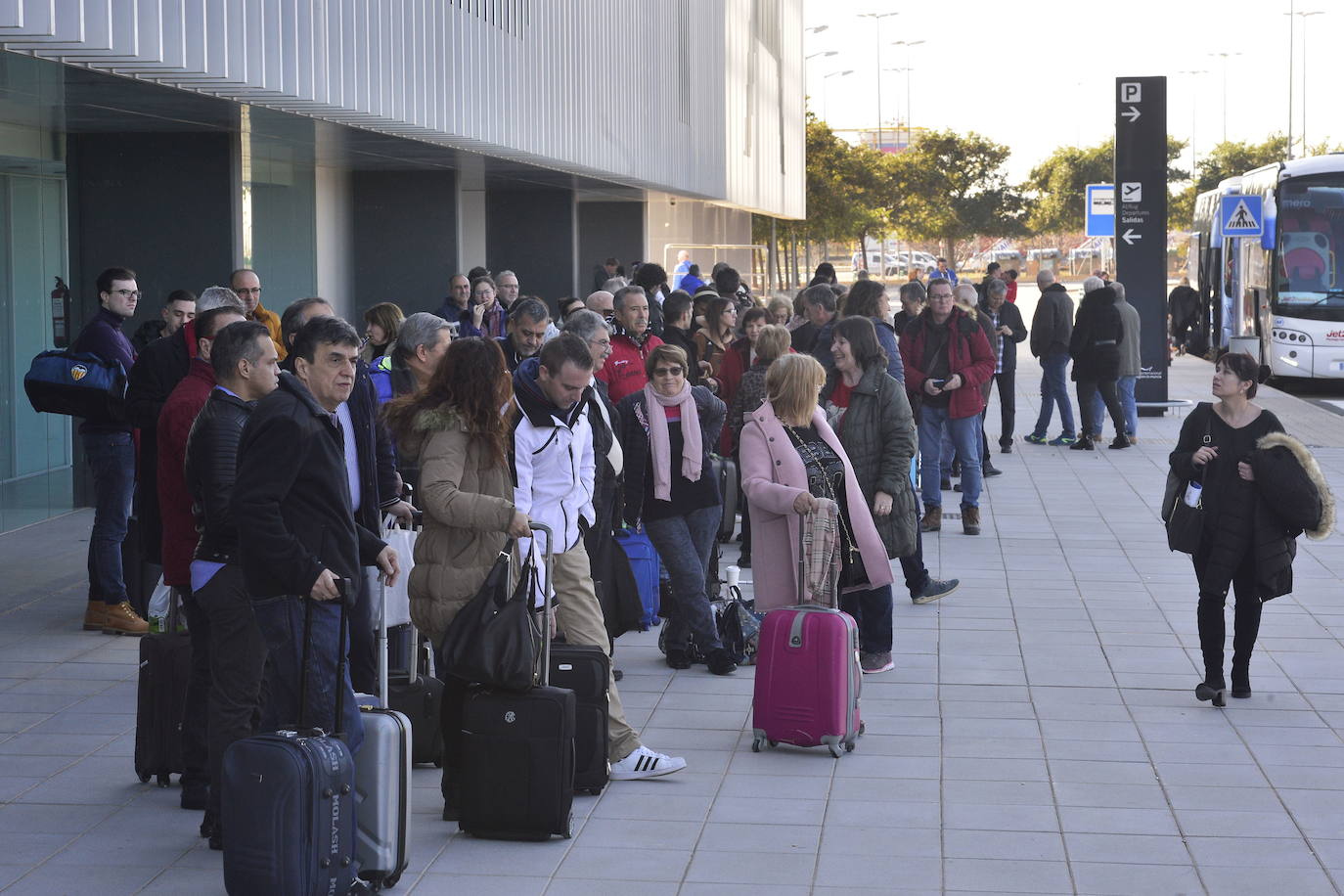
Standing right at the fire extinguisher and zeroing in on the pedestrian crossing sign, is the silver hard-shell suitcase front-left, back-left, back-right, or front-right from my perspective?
back-right

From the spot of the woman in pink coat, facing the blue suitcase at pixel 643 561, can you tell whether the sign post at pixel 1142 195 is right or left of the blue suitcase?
right

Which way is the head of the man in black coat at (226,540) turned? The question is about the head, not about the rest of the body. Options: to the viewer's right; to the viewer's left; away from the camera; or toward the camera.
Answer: to the viewer's right

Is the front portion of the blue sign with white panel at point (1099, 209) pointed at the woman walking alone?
yes

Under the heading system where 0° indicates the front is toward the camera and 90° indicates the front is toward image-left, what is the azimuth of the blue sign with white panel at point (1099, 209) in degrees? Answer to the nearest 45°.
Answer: approximately 0°

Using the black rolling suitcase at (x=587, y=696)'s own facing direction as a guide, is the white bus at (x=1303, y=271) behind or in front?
behind

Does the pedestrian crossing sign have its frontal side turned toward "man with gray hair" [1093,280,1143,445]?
yes

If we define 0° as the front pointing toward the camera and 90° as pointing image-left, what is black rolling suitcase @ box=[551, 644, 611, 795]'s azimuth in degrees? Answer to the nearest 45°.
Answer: approximately 0°

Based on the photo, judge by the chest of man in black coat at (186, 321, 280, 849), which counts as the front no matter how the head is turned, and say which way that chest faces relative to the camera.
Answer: to the viewer's right
